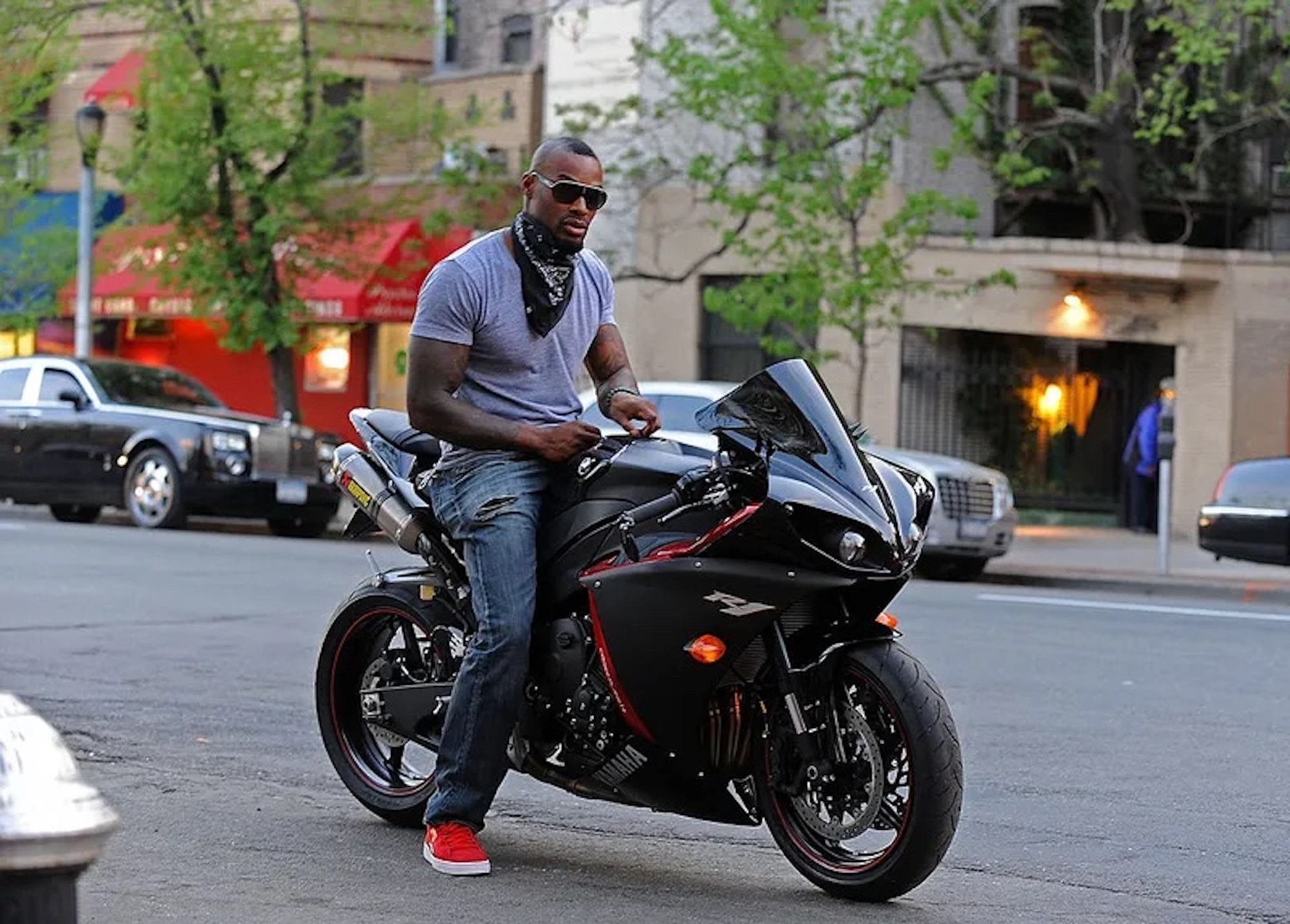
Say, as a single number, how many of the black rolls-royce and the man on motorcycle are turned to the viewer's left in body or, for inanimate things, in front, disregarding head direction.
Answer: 0

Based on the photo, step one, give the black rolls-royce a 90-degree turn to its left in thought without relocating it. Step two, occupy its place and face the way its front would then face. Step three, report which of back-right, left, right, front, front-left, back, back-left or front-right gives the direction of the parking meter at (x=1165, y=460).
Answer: front-right

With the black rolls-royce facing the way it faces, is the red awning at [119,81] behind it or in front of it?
behind

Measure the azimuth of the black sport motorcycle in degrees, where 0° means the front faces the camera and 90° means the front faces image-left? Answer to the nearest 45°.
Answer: approximately 315°

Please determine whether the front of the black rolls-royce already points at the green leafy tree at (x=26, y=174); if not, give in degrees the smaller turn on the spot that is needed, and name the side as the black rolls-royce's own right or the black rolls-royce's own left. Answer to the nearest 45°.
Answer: approximately 135° to the black rolls-royce's own left

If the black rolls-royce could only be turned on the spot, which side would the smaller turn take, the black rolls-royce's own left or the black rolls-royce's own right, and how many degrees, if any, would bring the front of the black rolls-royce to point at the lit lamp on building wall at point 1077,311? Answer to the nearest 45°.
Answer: approximately 45° to the black rolls-royce's own left

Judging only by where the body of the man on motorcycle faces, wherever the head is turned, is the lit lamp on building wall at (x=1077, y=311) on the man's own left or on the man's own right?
on the man's own left
